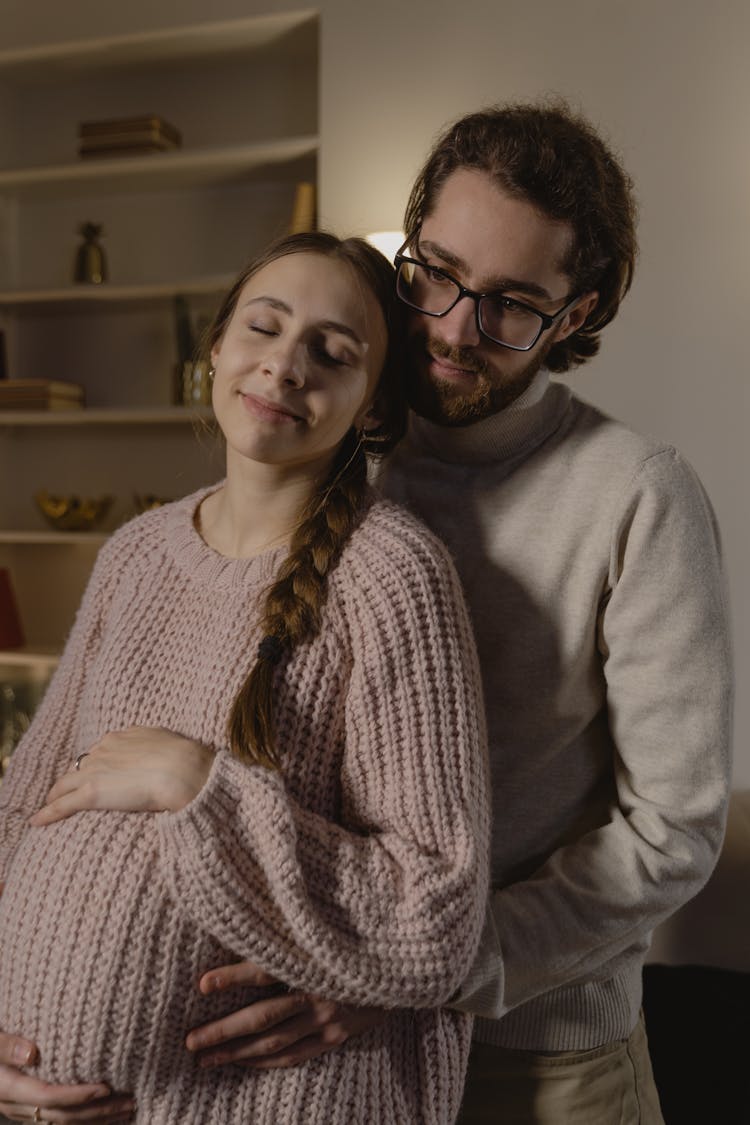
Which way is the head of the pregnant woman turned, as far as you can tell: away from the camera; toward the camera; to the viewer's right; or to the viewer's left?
toward the camera

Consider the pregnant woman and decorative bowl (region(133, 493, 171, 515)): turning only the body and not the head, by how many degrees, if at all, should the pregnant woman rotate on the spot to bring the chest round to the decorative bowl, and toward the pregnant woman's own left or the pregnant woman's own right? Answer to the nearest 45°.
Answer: approximately 135° to the pregnant woman's own right

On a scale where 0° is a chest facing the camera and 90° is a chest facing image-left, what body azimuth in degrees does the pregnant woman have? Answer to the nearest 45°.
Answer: approximately 45°

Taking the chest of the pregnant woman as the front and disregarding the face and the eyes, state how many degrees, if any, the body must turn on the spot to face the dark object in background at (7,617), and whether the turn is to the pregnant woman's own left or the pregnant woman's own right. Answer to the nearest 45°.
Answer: approximately 135° to the pregnant woman's own right

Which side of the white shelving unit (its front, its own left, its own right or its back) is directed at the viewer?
front

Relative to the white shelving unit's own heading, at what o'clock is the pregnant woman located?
The pregnant woman is roughly at 12 o'clock from the white shelving unit.

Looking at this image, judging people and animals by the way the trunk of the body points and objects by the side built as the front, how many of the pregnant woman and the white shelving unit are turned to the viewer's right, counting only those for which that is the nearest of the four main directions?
0

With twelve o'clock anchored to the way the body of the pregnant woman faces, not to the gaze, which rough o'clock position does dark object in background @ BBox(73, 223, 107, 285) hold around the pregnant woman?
The dark object in background is roughly at 4 o'clock from the pregnant woman.
